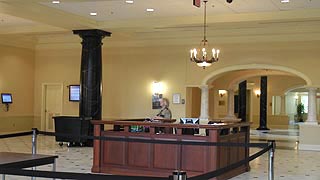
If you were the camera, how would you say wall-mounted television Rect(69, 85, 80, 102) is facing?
facing the viewer

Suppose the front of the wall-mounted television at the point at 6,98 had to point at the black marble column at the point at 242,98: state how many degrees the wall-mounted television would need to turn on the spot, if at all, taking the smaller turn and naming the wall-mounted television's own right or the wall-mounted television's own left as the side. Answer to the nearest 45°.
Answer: approximately 45° to the wall-mounted television's own left

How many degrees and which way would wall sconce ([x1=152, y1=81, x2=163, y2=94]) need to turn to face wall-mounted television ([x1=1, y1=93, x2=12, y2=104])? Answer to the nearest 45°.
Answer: approximately 90° to its right

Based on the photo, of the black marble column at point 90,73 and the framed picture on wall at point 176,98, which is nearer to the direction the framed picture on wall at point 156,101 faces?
the black marble column

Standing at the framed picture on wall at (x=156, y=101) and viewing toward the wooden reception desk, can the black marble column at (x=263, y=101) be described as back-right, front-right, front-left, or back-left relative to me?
back-left

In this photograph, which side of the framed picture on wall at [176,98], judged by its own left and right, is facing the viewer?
front

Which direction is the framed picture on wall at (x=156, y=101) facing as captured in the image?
toward the camera

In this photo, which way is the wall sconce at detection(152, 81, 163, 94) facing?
toward the camera

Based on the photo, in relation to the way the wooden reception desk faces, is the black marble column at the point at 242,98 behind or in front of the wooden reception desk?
behind

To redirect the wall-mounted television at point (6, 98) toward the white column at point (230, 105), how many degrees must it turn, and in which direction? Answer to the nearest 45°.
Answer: approximately 45° to its left
